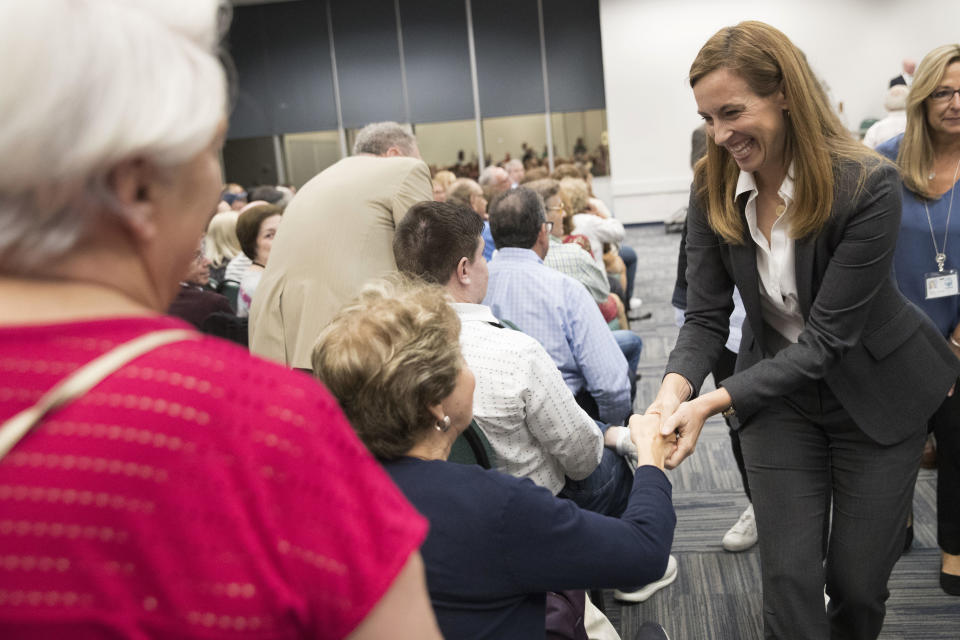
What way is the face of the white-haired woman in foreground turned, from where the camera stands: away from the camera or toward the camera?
away from the camera

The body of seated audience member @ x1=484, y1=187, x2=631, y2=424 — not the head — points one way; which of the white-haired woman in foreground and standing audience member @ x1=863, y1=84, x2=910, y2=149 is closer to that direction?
the standing audience member

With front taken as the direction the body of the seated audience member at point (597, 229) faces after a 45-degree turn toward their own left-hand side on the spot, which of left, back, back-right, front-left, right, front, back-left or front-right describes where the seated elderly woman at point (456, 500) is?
back

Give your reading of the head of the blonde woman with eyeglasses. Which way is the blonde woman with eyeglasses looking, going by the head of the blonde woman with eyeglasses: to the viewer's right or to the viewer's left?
to the viewer's left

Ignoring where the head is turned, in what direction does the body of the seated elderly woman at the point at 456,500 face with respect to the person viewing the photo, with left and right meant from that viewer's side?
facing away from the viewer and to the right of the viewer

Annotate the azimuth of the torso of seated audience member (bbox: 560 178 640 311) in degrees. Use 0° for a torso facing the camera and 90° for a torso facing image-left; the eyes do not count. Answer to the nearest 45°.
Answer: approximately 225°

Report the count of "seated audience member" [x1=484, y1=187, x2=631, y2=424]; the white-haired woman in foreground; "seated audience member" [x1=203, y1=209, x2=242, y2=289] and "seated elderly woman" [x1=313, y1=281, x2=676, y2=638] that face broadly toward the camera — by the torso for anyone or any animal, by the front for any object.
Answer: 0

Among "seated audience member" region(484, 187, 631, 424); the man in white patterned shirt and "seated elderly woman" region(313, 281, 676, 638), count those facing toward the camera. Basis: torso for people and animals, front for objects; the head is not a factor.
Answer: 0

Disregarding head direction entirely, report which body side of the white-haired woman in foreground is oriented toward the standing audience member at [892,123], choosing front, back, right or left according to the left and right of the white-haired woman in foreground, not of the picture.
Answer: front

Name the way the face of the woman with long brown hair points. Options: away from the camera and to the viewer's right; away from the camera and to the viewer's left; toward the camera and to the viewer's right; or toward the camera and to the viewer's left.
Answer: toward the camera and to the viewer's left

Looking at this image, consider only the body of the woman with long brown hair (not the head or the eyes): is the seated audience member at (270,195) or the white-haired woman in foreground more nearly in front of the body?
the white-haired woman in foreground

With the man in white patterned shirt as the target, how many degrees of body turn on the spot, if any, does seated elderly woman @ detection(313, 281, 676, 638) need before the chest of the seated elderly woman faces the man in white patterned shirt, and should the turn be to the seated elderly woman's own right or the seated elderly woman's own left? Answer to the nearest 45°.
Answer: approximately 45° to the seated elderly woman's own left

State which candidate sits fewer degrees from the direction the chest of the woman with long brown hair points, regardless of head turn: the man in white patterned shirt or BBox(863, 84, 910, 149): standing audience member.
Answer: the man in white patterned shirt

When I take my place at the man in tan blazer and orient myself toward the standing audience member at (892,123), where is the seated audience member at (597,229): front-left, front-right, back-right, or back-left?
front-left

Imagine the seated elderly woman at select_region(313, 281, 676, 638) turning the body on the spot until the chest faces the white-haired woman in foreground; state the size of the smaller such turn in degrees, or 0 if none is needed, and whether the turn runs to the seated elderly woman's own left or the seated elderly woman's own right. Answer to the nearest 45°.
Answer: approximately 135° to the seated elderly woman's own right

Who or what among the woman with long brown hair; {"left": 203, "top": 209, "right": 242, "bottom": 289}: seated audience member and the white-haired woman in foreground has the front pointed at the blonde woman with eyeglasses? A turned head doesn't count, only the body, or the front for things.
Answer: the white-haired woman in foreground

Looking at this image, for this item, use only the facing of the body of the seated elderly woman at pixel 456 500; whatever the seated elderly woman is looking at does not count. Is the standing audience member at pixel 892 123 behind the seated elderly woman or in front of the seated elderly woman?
in front

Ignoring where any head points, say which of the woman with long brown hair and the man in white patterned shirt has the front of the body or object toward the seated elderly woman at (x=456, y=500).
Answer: the woman with long brown hair

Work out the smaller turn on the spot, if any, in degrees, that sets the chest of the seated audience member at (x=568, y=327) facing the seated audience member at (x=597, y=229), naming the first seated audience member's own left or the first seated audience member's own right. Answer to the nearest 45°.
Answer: approximately 45° to the first seated audience member's own left
